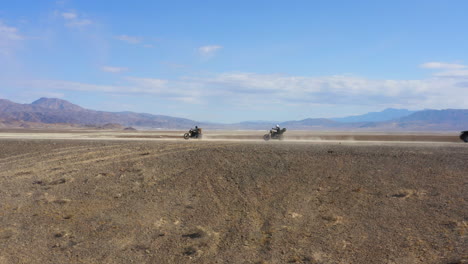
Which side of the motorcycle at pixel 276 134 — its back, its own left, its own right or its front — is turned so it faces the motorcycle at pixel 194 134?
front

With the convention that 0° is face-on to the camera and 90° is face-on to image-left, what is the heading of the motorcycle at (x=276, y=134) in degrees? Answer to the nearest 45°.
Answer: approximately 90°
